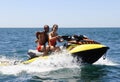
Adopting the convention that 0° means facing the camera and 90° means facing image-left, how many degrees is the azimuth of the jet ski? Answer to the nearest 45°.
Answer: approximately 270°
